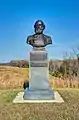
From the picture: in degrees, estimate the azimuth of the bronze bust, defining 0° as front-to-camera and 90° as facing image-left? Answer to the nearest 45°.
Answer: approximately 0°
